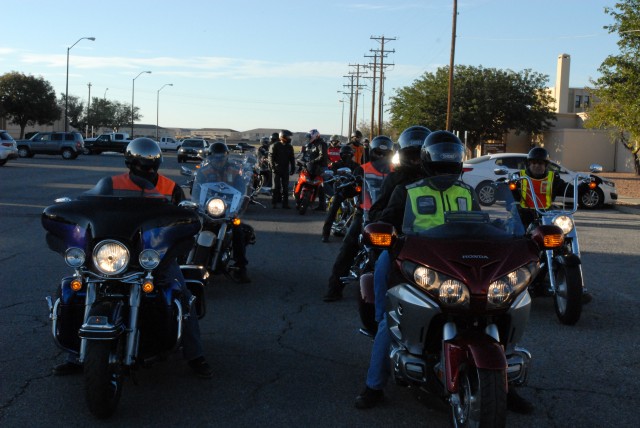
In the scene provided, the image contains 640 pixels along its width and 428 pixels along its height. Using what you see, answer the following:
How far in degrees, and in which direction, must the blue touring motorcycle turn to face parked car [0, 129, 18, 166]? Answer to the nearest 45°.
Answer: approximately 180°

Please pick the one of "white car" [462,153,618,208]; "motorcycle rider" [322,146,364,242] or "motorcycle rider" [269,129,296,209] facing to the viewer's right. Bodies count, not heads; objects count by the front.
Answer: the white car

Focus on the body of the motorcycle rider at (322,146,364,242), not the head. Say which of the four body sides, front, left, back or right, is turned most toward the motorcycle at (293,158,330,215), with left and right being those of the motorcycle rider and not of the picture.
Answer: back

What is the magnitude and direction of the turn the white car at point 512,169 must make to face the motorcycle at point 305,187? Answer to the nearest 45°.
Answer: approximately 135° to its right

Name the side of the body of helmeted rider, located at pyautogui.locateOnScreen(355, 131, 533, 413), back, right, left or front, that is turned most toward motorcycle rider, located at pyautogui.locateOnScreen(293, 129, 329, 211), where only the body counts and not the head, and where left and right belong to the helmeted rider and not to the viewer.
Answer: back

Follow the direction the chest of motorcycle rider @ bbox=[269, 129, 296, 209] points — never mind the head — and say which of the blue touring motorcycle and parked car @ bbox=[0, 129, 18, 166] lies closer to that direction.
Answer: the blue touring motorcycle

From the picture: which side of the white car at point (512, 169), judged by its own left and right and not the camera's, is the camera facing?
right

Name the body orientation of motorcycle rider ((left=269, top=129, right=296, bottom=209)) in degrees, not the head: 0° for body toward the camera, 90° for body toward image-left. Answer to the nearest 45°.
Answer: approximately 0°

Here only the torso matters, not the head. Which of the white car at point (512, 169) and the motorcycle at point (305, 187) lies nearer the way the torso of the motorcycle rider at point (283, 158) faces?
the motorcycle

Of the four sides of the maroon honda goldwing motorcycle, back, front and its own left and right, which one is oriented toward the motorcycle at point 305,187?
back
